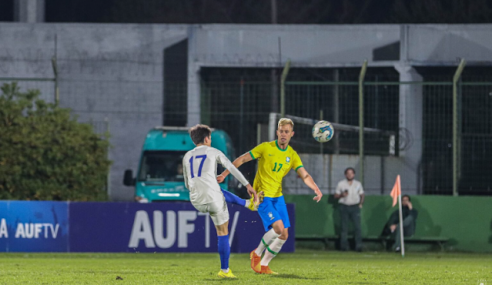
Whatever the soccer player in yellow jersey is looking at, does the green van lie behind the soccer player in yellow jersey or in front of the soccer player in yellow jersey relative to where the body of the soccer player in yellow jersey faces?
behind

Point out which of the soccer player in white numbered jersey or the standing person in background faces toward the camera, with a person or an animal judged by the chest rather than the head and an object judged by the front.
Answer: the standing person in background

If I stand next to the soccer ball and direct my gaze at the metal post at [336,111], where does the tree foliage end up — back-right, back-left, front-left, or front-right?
front-left

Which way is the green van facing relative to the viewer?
toward the camera

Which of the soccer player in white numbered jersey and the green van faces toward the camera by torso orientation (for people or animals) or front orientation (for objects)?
the green van

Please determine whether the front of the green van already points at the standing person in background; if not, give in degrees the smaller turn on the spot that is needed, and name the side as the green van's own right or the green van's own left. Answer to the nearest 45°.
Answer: approximately 90° to the green van's own left

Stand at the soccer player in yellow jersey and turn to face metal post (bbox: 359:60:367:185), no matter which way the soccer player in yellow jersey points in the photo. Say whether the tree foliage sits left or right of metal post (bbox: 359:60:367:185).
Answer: left

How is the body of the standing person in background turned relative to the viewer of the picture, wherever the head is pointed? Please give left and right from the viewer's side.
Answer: facing the viewer

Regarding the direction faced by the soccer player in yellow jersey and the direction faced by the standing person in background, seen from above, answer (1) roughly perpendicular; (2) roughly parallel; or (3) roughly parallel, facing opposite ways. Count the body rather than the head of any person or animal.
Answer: roughly parallel

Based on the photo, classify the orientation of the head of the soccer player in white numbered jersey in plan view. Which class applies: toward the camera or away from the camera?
away from the camera

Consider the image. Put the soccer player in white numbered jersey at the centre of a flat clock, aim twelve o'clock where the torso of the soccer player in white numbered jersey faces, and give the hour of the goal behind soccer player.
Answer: The goal behind soccer player is roughly at 11 o'clock from the soccer player in white numbered jersey.

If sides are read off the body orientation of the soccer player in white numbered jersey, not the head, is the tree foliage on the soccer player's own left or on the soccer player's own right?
on the soccer player's own left

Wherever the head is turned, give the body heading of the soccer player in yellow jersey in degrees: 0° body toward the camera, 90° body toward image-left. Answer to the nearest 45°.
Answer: approximately 0°

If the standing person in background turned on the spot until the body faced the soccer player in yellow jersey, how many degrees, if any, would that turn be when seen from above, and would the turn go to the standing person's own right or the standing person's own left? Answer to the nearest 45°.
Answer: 0° — they already face them

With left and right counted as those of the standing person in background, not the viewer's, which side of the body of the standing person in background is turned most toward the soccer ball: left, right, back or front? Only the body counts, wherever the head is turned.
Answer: front

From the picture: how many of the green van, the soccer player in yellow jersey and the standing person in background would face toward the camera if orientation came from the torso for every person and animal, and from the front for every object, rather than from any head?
3

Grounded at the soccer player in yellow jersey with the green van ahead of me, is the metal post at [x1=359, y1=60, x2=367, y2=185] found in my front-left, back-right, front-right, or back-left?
front-right

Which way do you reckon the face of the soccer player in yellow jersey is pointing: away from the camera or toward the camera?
toward the camera

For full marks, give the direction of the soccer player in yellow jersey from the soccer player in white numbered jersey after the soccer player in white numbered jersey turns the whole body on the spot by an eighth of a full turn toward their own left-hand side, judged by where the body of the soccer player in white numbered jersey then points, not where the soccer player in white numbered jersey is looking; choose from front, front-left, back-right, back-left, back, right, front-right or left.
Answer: front-right
